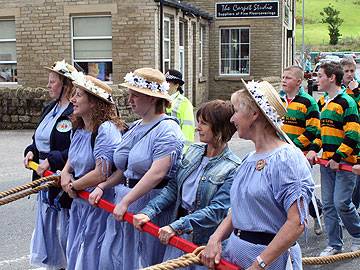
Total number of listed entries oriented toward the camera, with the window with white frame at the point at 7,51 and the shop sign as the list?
2

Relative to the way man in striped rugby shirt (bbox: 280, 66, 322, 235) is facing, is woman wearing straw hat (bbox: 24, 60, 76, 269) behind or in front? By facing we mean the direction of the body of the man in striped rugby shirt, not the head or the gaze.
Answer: in front

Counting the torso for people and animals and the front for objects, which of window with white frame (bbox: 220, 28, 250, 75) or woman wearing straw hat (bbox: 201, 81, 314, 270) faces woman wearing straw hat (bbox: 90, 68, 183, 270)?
the window with white frame

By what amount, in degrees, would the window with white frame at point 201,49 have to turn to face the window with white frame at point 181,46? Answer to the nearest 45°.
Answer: approximately 45° to its right

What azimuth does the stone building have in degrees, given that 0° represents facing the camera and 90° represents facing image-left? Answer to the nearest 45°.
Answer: approximately 0°

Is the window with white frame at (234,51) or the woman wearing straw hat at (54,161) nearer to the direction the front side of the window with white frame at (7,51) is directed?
the woman wearing straw hat

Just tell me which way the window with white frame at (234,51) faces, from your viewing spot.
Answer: facing the viewer
